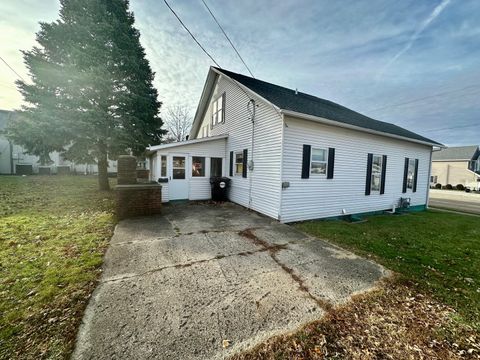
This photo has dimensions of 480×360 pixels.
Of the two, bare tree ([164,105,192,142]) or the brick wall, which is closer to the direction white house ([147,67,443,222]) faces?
the brick wall

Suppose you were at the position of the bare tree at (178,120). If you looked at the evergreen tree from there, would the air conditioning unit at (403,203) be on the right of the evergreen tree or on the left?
left

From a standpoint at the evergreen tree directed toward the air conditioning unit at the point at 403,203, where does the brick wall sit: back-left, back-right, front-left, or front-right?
front-right

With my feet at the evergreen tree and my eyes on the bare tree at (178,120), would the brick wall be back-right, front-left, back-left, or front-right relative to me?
back-right
